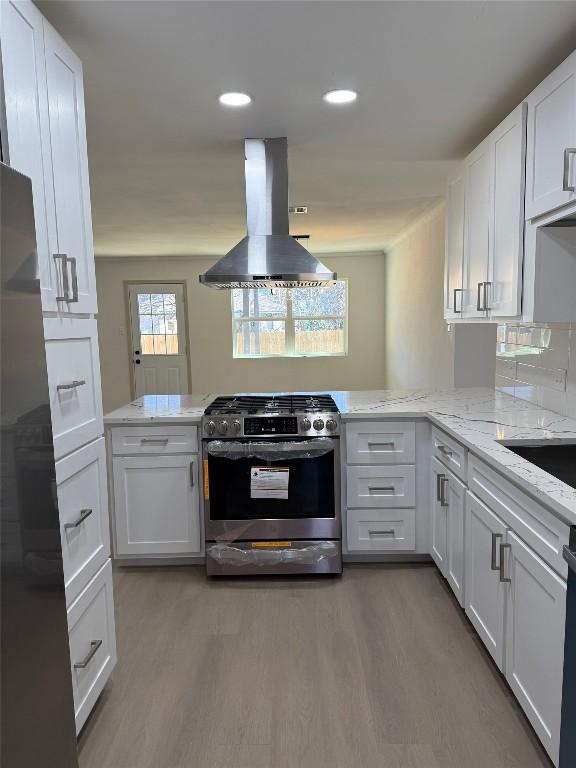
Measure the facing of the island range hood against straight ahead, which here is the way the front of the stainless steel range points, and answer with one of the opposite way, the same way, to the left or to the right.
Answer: the same way

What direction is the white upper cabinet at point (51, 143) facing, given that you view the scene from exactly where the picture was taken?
facing to the right of the viewer

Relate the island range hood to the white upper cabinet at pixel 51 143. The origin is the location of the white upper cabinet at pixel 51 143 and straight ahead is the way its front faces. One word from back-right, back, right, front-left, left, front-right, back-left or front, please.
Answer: front-left

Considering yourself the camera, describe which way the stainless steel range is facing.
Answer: facing the viewer

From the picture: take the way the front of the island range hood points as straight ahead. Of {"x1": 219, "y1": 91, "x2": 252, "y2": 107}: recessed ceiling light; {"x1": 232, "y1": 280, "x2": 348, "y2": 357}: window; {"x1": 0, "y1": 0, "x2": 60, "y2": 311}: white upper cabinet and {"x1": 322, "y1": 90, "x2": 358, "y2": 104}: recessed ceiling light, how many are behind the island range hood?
1

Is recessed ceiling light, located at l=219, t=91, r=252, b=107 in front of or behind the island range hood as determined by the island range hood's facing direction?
in front

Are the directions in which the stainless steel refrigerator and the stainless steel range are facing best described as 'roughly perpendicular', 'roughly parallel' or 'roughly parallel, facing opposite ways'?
roughly perpendicular

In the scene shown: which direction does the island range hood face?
toward the camera

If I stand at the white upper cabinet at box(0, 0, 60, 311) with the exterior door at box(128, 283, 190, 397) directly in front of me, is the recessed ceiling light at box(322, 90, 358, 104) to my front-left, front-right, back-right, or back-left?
front-right

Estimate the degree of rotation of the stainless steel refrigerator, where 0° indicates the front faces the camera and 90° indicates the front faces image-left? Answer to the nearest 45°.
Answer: approximately 270°

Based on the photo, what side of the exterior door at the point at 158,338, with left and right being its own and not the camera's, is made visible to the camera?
front

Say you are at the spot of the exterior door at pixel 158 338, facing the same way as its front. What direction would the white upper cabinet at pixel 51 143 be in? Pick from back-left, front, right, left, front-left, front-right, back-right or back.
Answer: front
